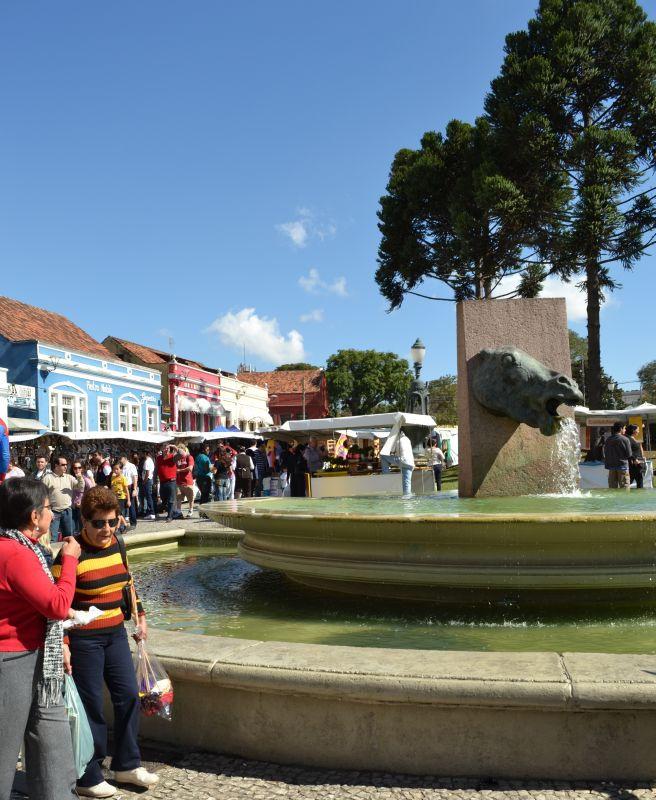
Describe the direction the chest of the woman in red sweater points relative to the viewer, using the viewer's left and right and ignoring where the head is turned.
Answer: facing to the right of the viewer

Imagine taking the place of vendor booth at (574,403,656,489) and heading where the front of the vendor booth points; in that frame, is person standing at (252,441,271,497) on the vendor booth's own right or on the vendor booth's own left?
on the vendor booth's own right

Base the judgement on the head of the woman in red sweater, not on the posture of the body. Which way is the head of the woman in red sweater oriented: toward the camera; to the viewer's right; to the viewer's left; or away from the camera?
to the viewer's right

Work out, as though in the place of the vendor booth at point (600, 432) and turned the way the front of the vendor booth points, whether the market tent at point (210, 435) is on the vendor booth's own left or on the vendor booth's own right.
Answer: on the vendor booth's own right

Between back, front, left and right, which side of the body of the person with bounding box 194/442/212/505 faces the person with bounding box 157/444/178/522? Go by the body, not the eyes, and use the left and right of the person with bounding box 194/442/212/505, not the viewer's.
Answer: right
